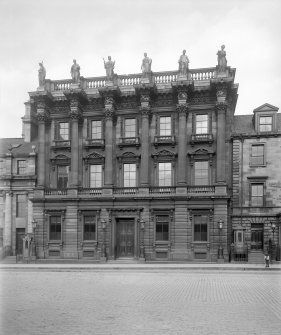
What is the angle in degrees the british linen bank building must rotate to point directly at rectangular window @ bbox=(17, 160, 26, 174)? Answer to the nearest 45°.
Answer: approximately 135° to its right

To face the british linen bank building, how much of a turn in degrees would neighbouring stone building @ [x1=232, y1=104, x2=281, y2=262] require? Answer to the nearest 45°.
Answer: approximately 90° to its right

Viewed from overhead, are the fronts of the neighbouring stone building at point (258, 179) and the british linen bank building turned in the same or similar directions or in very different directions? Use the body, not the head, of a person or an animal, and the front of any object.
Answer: same or similar directions

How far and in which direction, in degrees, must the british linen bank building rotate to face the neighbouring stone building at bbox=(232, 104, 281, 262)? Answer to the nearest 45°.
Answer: approximately 90° to its left

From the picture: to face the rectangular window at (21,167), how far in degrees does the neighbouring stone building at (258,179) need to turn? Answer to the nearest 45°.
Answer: approximately 90° to its right

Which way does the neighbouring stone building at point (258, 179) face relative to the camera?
toward the camera

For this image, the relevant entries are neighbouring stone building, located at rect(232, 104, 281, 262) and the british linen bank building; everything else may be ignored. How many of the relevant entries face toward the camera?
2
